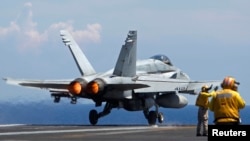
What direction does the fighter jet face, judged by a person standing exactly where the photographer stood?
facing away from the viewer and to the right of the viewer
